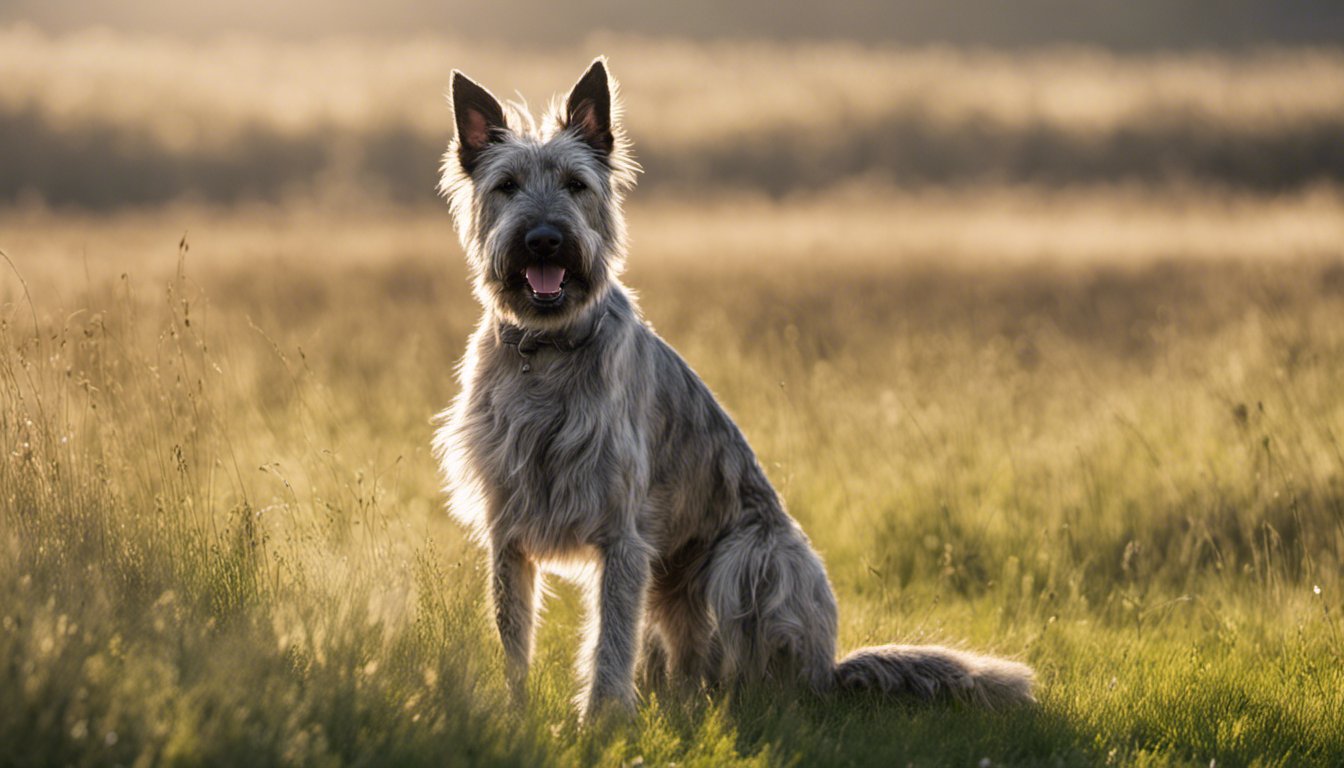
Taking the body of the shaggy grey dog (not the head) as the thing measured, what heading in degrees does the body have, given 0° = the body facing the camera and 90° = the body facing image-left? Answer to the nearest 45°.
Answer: approximately 45°
